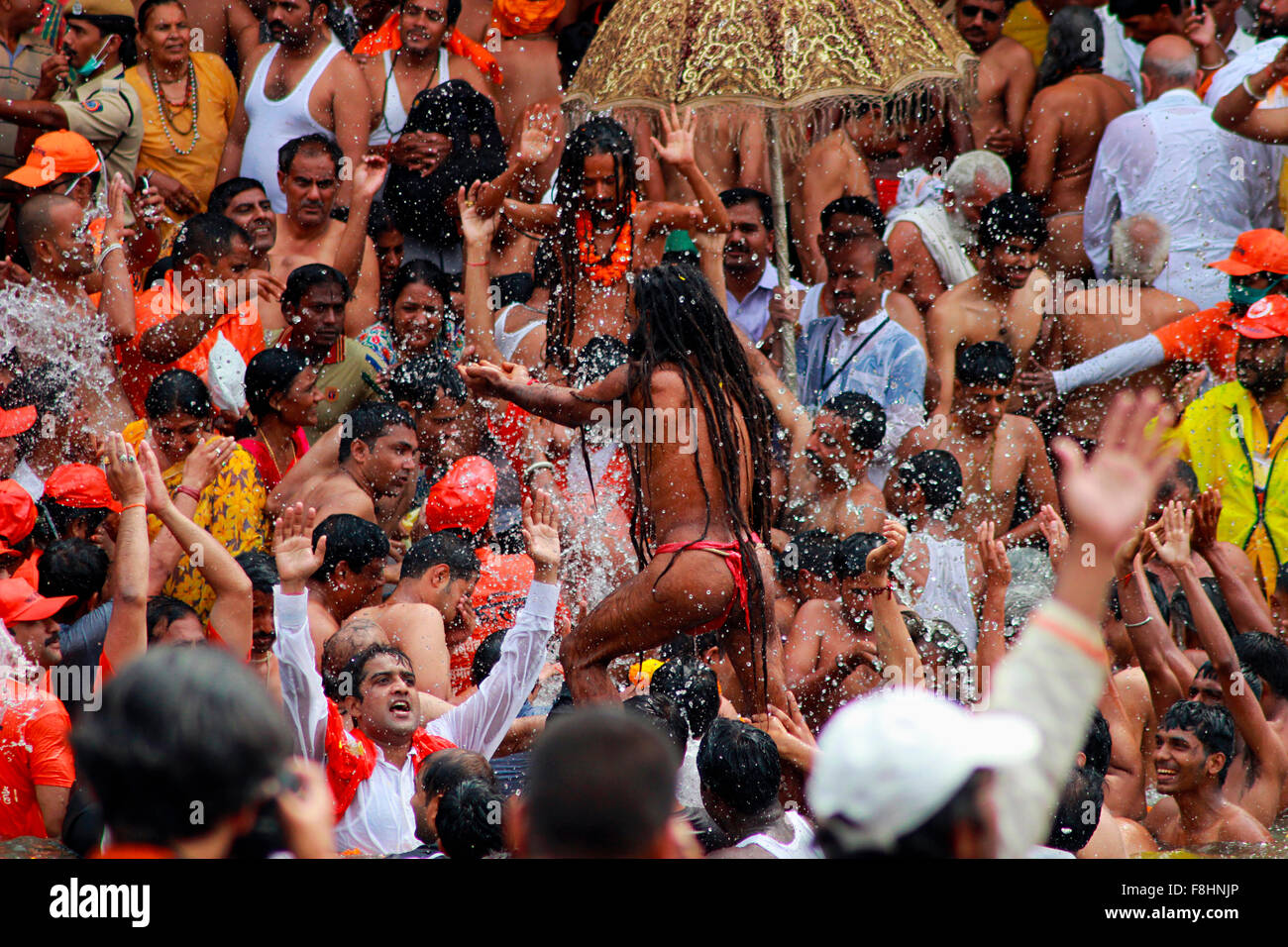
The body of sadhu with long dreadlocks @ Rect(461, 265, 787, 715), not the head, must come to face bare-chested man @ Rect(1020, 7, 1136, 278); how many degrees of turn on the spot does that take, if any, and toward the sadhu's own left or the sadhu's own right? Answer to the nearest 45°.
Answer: approximately 90° to the sadhu's own right

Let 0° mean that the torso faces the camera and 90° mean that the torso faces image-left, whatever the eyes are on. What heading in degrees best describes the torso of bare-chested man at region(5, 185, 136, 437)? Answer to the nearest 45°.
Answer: approximately 270°

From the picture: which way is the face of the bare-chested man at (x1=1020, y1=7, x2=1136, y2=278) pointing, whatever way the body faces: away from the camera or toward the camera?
away from the camera

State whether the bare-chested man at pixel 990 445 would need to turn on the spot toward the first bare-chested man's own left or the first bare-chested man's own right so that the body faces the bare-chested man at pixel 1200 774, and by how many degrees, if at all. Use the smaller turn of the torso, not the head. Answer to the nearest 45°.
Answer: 0° — they already face them

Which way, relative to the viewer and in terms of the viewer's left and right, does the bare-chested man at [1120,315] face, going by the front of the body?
facing away from the viewer

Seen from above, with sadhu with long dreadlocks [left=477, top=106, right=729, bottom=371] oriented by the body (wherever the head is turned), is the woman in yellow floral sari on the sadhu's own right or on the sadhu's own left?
on the sadhu's own right

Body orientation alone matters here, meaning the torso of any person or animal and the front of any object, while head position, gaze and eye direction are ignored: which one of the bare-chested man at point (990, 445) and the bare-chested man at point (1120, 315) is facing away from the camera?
the bare-chested man at point (1120, 315)
